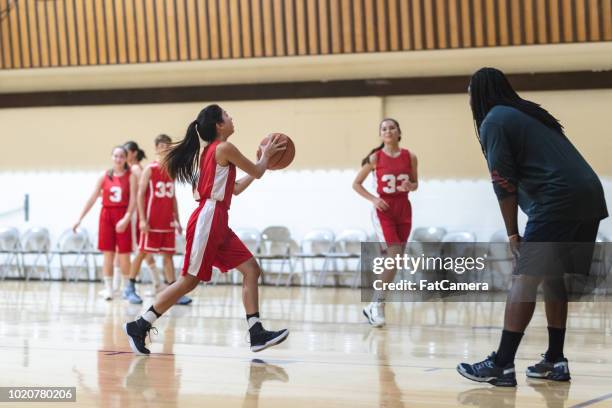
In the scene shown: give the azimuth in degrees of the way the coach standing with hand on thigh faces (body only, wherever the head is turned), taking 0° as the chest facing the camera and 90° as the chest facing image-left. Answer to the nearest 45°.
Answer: approximately 90°

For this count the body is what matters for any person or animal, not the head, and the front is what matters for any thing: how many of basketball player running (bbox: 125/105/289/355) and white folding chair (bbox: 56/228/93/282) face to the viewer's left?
0

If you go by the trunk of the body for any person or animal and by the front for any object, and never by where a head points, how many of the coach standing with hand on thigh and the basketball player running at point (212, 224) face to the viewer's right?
1

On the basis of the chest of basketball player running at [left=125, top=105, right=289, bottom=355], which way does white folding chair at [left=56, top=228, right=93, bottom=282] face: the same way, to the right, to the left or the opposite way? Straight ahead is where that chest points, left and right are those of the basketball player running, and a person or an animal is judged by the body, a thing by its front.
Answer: to the right

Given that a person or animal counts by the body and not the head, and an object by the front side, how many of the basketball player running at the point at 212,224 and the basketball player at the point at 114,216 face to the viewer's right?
1

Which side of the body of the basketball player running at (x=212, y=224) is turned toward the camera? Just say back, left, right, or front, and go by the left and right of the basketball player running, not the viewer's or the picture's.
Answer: right

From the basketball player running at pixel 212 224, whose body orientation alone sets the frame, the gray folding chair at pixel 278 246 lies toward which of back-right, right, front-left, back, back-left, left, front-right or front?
left

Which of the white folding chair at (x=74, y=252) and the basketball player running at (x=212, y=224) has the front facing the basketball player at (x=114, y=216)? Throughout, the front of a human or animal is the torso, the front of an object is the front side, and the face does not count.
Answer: the white folding chair

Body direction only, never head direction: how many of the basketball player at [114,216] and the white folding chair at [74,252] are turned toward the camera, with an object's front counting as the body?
2

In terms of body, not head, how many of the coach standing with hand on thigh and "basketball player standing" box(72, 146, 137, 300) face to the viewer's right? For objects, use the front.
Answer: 0
